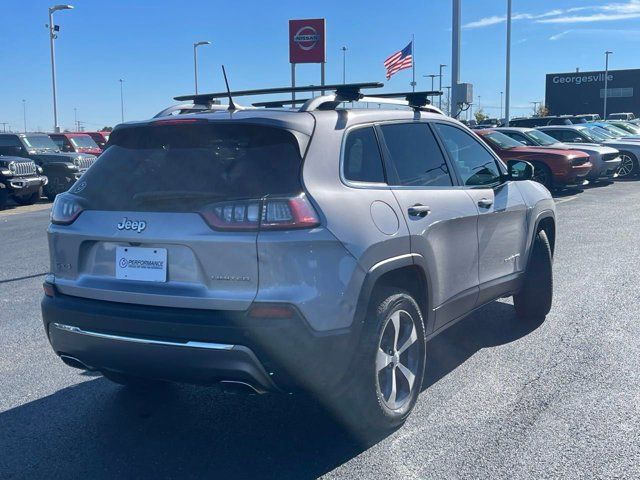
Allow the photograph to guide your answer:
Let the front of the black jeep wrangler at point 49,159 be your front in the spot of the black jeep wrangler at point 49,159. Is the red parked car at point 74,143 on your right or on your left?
on your left

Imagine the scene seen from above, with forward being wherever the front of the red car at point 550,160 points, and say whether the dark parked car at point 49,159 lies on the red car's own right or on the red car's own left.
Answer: on the red car's own right

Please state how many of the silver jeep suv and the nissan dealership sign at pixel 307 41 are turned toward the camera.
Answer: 1

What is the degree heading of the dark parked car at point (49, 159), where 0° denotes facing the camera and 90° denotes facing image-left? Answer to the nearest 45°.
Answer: approximately 315°

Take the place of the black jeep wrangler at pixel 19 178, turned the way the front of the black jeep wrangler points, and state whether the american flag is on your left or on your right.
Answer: on your left

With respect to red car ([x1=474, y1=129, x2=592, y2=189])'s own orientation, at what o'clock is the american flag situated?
The american flag is roughly at 8 o'clock from the red car.

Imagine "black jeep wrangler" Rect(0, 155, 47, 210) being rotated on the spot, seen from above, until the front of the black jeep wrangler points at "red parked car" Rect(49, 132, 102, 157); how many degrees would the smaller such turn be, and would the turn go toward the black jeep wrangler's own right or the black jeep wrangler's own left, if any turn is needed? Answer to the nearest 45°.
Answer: approximately 135° to the black jeep wrangler's own left

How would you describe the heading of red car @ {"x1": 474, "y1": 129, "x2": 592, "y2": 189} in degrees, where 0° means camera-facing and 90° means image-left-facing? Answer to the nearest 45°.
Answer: approximately 315°
